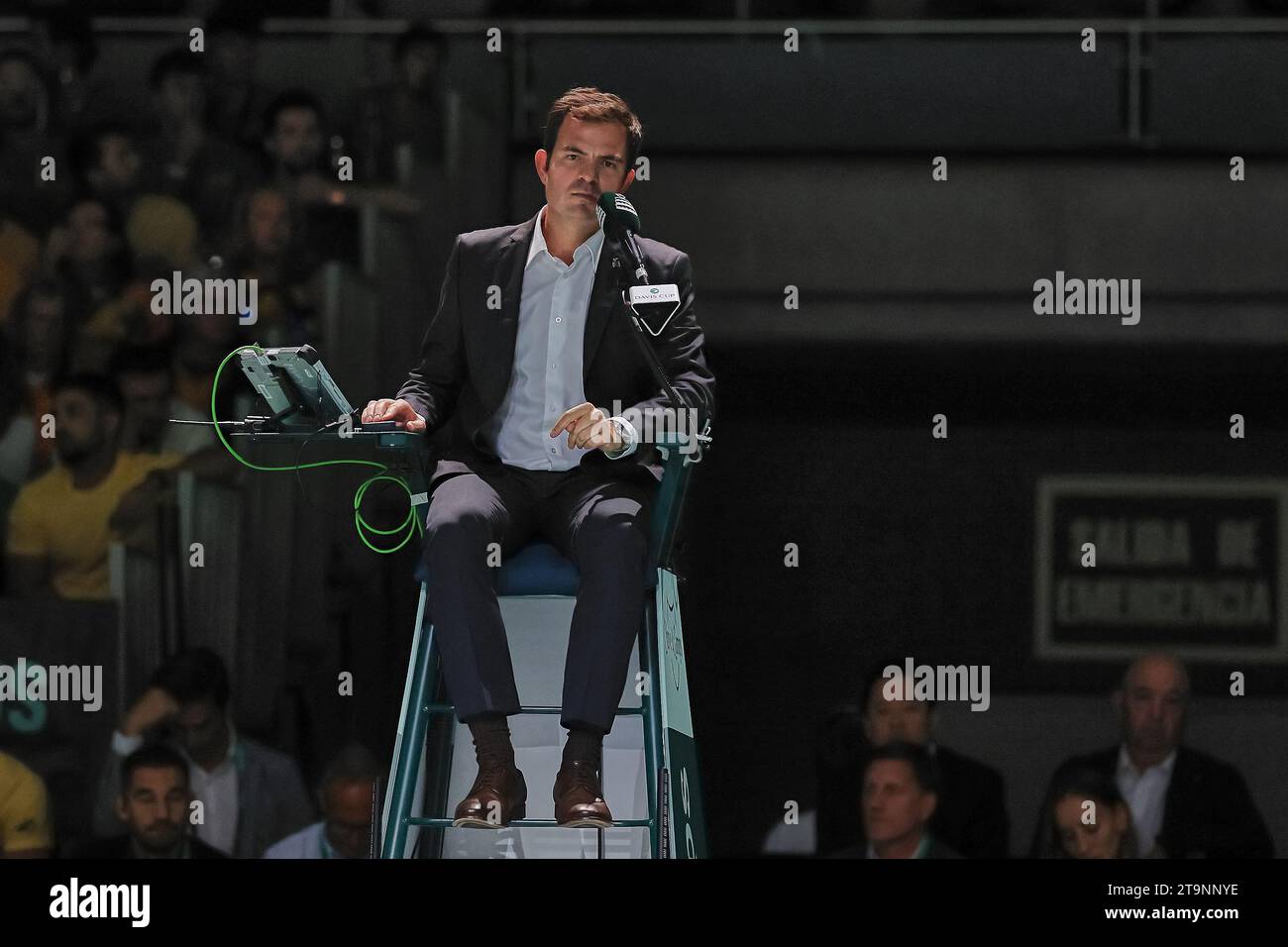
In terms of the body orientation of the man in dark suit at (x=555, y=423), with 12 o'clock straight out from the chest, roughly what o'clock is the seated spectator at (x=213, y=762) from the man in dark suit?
The seated spectator is roughly at 5 o'clock from the man in dark suit.

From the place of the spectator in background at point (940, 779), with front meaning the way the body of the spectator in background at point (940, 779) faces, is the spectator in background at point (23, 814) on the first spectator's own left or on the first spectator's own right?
on the first spectator's own right

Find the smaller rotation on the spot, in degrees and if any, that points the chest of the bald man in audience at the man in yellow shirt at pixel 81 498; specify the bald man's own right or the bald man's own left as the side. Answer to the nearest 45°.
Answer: approximately 90° to the bald man's own right

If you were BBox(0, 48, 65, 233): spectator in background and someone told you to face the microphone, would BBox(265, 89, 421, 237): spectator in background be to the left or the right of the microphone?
left

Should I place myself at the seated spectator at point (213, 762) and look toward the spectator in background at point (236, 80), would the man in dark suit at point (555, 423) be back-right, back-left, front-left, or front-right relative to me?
back-right

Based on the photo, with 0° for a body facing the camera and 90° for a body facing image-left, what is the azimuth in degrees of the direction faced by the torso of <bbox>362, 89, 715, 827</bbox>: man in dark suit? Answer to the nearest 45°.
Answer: approximately 0°

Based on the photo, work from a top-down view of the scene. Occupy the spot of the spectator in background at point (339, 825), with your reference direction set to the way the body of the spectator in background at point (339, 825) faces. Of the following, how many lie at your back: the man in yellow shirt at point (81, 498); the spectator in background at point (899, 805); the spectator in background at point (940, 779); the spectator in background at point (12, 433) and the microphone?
2
